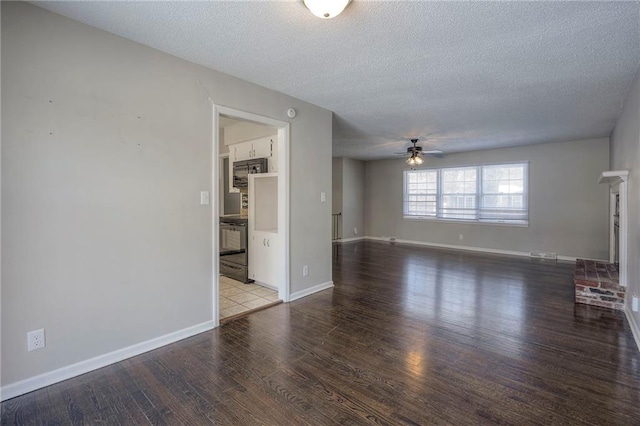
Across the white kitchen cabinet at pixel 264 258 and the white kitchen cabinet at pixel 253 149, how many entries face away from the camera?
0

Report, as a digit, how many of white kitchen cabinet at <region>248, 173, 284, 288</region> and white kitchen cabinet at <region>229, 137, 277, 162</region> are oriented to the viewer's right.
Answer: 0

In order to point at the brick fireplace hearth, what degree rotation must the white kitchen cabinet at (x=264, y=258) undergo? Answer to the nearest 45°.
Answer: approximately 135° to its left

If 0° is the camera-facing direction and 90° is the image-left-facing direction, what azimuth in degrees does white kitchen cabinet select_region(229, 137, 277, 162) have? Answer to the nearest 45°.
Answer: approximately 45°

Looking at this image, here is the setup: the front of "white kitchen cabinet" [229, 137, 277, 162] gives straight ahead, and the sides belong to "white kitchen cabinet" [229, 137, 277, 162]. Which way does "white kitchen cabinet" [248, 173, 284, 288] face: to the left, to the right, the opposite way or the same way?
the same way

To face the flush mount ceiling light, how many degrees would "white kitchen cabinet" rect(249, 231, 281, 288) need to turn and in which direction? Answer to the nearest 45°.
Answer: approximately 45° to its left

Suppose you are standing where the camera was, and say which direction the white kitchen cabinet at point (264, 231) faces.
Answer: facing the viewer and to the left of the viewer

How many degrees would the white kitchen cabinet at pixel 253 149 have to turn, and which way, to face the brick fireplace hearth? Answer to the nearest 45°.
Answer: approximately 90° to its left

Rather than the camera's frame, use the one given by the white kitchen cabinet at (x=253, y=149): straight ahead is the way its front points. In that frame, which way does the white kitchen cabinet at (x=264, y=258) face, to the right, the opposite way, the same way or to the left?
the same way

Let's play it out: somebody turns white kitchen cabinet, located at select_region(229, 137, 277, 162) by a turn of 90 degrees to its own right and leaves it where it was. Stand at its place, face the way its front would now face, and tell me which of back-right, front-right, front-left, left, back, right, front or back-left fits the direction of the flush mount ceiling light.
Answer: back-left
